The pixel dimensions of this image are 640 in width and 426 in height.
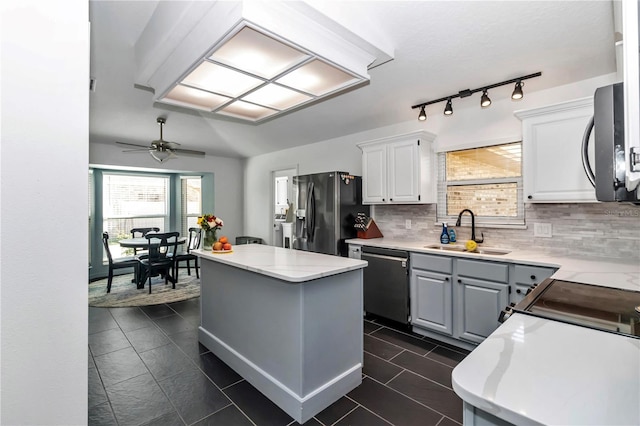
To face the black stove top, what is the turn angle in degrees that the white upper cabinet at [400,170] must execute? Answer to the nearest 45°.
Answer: approximately 45° to its left

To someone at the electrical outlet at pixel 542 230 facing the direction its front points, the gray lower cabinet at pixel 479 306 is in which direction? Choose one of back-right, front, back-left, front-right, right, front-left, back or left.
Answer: front-right

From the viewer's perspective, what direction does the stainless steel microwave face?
to the viewer's left

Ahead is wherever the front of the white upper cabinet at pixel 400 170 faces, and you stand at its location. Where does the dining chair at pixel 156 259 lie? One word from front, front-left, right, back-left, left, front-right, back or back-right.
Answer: front-right

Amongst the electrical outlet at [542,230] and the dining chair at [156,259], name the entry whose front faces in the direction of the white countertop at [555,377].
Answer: the electrical outlet

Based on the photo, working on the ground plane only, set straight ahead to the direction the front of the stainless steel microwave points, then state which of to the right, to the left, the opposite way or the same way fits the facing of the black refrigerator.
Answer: to the left

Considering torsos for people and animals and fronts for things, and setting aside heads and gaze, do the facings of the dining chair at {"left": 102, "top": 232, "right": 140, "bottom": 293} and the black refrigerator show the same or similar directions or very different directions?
very different directions

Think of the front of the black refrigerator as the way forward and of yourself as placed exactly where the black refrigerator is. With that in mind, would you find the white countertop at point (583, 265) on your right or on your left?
on your left

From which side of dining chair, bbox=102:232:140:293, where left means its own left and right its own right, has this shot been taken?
right

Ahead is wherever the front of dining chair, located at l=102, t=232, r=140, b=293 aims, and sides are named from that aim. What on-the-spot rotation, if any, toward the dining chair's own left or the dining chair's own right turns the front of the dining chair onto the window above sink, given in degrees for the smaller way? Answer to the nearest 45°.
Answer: approximately 45° to the dining chair's own right
